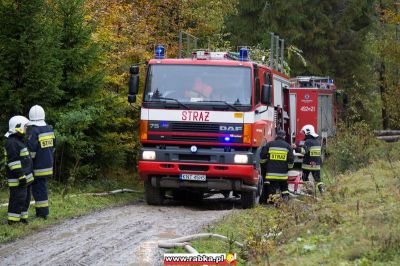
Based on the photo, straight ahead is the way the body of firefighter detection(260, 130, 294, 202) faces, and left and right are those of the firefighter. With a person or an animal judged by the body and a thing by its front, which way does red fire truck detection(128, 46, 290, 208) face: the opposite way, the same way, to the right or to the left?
the opposite way

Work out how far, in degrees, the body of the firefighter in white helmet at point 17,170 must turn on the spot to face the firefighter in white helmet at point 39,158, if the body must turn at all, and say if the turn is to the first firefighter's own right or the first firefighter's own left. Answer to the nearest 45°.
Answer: approximately 45° to the first firefighter's own left

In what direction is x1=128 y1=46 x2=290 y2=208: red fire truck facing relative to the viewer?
toward the camera

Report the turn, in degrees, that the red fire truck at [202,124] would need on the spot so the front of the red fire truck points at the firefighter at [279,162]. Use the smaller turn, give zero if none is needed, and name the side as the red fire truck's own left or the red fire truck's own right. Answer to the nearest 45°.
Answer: approximately 90° to the red fire truck's own left

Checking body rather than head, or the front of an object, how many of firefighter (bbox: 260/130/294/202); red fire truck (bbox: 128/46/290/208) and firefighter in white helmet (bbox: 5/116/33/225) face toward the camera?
1

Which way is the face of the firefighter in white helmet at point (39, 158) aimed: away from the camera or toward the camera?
away from the camera

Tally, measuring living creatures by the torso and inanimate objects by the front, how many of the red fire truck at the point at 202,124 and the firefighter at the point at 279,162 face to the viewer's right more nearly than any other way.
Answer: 0

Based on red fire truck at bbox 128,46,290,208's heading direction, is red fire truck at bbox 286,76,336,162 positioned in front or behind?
behind

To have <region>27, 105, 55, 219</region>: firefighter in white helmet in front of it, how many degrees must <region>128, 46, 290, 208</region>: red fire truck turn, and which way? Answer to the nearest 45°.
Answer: approximately 45° to its right

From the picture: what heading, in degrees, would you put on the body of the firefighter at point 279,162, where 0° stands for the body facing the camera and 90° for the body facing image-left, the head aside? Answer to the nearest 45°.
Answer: approximately 180°

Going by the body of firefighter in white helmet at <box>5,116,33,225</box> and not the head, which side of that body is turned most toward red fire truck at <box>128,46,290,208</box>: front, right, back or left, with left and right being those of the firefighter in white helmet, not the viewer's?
front

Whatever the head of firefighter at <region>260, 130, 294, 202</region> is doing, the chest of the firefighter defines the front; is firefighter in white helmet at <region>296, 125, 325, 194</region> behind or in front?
in front
